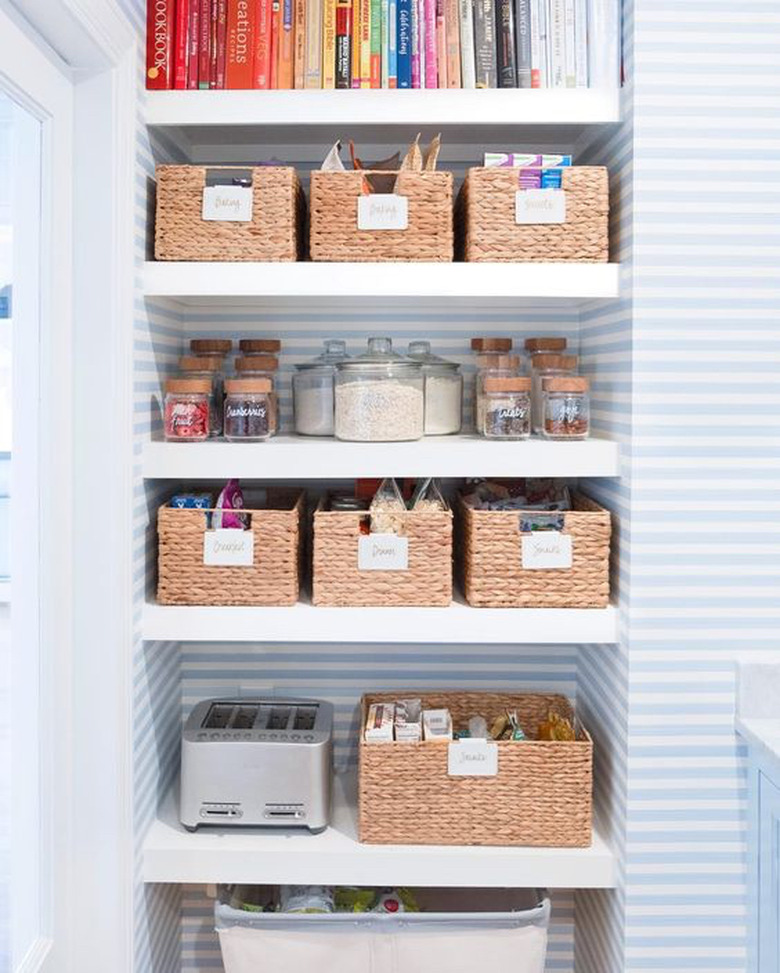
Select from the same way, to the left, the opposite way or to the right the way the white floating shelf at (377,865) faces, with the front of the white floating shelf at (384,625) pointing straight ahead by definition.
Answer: the same way

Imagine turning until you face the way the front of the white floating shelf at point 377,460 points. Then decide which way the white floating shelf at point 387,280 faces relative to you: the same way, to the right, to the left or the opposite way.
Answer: the same way

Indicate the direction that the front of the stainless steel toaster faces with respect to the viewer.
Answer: facing the viewer

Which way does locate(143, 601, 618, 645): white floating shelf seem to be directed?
toward the camera

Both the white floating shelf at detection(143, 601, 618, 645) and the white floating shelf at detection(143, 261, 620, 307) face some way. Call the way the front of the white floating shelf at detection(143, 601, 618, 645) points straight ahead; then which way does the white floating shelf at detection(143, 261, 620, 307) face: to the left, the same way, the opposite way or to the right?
the same way

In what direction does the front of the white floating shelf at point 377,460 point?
toward the camera

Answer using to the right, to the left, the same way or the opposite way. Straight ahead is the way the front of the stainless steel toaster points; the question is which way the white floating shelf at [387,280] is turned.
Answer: the same way

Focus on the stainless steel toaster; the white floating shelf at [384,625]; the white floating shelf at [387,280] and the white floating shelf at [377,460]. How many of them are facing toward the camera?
4
